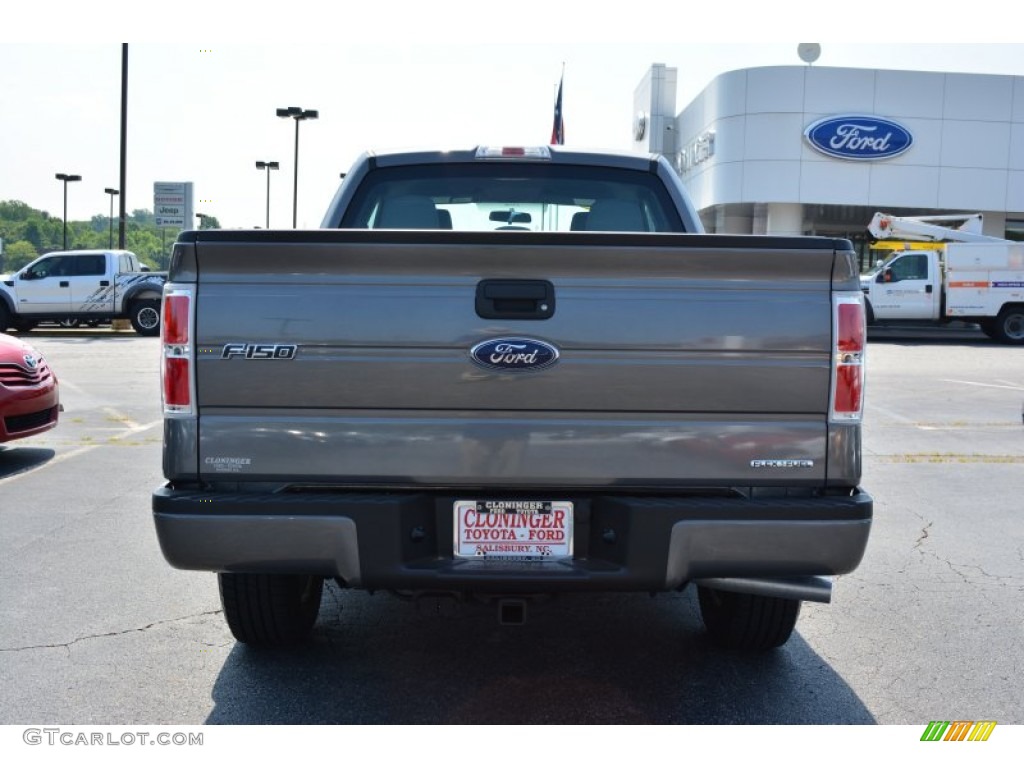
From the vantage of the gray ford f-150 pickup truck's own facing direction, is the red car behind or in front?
in front

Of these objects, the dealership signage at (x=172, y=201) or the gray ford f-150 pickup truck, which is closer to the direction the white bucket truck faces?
the dealership signage

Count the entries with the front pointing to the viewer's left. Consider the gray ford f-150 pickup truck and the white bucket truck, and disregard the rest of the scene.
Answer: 1

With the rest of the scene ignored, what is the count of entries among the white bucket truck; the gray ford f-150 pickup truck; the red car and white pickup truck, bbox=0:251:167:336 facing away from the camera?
1

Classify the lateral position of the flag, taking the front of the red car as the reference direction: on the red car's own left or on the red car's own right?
on the red car's own left

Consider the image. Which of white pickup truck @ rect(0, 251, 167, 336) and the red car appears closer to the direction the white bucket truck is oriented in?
the white pickup truck

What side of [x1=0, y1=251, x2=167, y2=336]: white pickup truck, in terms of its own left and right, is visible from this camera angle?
left

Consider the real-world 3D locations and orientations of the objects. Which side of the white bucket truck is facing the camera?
left

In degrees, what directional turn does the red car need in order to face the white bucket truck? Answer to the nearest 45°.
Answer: approximately 90° to its left

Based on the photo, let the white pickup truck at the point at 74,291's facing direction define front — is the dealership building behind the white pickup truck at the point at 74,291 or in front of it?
behind

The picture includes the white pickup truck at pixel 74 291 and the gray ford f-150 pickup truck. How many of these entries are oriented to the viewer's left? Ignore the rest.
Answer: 1

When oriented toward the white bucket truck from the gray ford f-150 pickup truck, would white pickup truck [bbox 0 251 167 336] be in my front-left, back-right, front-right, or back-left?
front-left

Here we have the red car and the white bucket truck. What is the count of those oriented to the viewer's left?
1

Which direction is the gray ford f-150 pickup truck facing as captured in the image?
away from the camera

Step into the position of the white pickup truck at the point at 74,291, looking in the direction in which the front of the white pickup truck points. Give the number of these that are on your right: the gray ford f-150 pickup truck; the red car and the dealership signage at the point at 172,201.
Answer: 1

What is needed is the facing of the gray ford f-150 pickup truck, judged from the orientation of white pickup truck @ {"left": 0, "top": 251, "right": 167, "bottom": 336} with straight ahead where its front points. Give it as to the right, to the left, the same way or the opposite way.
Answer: to the right

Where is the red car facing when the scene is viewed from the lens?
facing the viewer and to the right of the viewer

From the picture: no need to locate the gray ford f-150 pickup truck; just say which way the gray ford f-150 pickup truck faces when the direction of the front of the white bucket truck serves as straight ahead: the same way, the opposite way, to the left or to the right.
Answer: to the right

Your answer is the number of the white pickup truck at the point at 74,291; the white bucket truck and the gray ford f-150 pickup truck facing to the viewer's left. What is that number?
2

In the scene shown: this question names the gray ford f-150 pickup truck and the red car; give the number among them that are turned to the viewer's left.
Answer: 0

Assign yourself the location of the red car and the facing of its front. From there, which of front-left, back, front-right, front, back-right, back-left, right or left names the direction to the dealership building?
left

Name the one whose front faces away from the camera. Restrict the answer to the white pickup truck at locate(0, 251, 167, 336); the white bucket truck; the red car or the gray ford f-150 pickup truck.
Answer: the gray ford f-150 pickup truck
